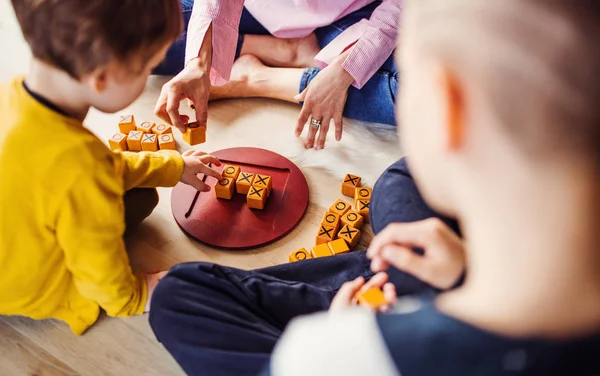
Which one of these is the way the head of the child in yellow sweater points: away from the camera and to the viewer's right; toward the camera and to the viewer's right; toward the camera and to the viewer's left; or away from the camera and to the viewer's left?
away from the camera and to the viewer's right

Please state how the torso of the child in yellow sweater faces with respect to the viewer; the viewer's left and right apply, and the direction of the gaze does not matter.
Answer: facing away from the viewer and to the right of the viewer

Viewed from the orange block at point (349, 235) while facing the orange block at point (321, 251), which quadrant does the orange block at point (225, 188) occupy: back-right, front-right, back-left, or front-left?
front-right
